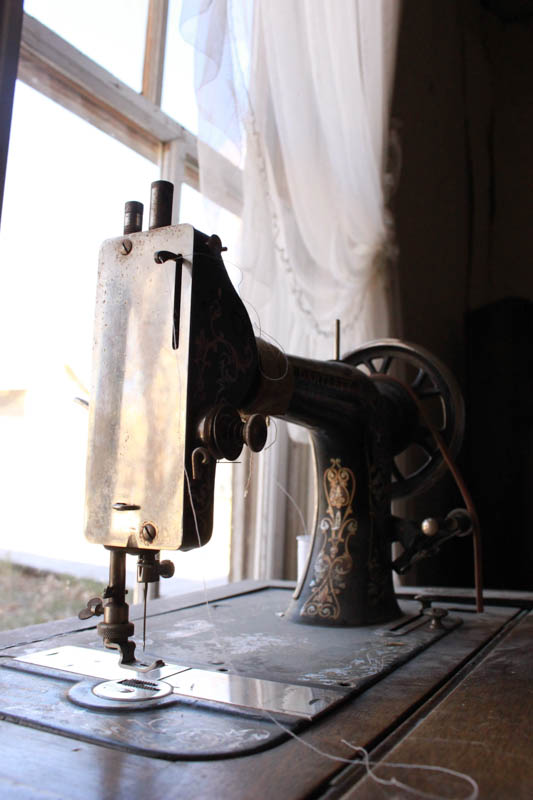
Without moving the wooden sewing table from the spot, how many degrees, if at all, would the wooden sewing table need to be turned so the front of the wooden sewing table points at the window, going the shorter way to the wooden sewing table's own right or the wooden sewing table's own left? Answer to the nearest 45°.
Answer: approximately 180°

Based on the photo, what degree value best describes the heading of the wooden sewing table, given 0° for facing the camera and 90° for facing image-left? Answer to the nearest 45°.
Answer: approximately 315°

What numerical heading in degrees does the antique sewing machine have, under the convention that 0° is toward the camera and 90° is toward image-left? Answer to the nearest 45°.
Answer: approximately 315°
